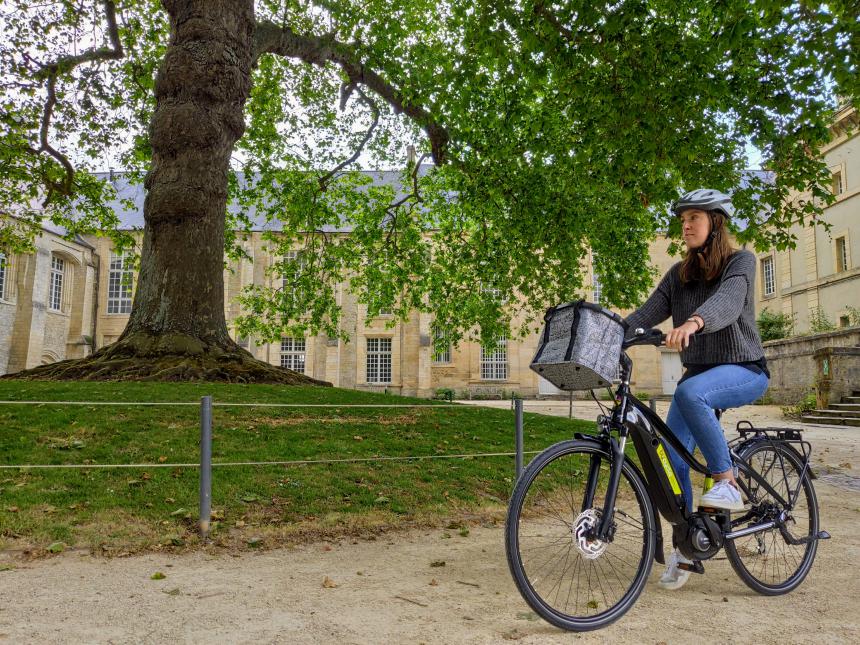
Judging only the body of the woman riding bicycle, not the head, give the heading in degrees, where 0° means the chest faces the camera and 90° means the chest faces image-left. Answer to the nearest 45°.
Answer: approximately 45°

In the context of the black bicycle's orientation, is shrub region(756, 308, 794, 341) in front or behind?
behind

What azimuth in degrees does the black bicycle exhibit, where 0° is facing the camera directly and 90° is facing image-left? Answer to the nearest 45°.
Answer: approximately 45°

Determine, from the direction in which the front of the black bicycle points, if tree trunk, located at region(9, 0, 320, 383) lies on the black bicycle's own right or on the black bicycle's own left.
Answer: on the black bicycle's own right

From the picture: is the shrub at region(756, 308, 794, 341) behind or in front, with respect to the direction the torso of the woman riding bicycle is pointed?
behind

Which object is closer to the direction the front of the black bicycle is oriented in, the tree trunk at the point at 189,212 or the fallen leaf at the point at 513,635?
the fallen leaf

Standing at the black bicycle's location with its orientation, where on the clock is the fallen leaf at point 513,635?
The fallen leaf is roughly at 12 o'clock from the black bicycle.

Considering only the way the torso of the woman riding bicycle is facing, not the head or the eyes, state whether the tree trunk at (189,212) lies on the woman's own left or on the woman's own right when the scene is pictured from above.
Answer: on the woman's own right

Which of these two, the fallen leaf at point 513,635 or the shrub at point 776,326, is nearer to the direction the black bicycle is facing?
the fallen leaf

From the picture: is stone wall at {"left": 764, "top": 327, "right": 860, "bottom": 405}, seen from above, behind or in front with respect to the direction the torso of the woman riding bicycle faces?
behind
